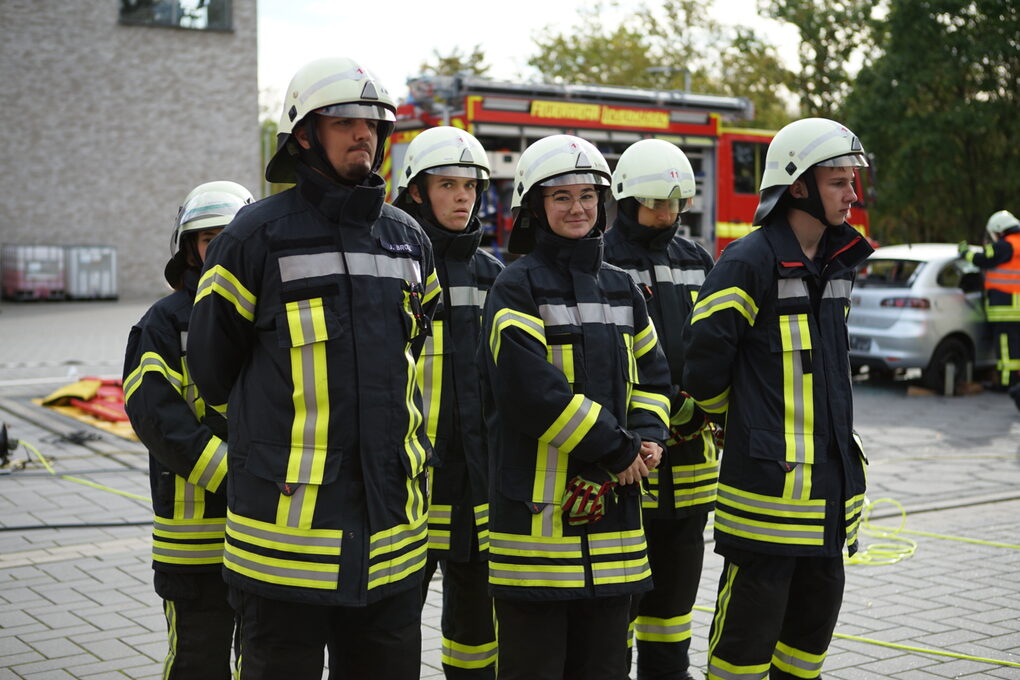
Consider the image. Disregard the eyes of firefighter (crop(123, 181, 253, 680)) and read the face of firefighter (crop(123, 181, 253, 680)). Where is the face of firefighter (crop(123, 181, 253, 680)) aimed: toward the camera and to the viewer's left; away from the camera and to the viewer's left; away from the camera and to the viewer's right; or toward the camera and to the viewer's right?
toward the camera and to the viewer's right

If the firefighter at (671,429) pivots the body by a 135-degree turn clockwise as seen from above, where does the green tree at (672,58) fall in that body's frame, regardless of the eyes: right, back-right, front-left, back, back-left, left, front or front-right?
right

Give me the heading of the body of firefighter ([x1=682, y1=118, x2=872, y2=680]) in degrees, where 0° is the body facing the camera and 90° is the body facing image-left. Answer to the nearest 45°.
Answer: approximately 315°

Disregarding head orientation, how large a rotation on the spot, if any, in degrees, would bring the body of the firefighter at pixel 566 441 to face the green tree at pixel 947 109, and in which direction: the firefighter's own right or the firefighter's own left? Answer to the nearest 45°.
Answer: approximately 135° to the firefighter's own left

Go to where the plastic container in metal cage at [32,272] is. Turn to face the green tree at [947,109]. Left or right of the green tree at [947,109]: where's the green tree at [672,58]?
left

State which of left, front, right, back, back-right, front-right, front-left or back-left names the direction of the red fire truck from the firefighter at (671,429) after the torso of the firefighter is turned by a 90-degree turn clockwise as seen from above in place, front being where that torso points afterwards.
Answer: back-right

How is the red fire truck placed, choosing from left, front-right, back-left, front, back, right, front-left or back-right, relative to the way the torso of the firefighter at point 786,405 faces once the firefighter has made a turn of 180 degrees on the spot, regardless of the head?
front-right

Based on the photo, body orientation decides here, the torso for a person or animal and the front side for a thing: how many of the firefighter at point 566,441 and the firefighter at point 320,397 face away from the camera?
0
